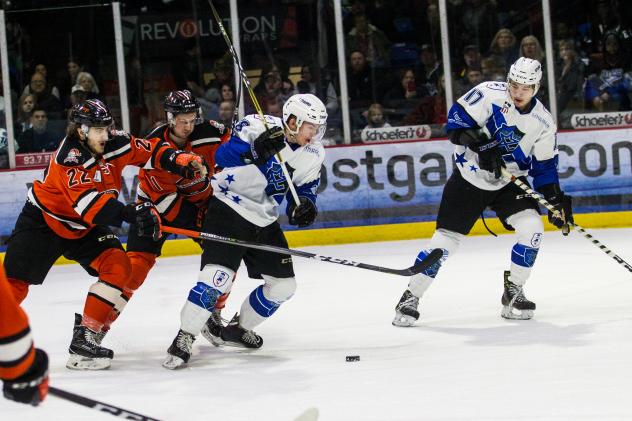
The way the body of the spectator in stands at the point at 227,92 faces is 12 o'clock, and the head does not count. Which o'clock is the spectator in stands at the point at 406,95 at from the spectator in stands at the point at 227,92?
the spectator in stands at the point at 406,95 is roughly at 9 o'clock from the spectator in stands at the point at 227,92.

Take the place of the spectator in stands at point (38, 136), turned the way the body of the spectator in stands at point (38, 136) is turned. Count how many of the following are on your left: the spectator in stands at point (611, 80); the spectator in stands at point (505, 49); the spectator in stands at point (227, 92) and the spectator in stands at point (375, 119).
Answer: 4

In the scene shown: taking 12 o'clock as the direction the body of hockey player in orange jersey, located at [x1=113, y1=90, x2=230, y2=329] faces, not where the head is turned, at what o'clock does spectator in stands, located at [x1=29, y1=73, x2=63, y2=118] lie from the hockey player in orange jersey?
The spectator in stands is roughly at 7 o'clock from the hockey player in orange jersey.

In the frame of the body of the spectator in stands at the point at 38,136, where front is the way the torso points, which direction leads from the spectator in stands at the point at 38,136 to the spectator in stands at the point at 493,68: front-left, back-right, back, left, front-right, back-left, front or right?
left

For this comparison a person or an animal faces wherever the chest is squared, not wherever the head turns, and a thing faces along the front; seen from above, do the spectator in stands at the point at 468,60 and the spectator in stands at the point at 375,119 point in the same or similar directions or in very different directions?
same or similar directions

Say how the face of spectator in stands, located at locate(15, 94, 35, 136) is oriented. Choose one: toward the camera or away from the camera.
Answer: toward the camera

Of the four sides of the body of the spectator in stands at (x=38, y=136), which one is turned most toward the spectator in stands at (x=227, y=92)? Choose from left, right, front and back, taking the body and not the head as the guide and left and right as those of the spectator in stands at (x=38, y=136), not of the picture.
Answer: left

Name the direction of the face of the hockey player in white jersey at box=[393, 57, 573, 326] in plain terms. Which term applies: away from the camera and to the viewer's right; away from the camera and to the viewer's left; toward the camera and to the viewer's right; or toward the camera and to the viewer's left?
toward the camera and to the viewer's left

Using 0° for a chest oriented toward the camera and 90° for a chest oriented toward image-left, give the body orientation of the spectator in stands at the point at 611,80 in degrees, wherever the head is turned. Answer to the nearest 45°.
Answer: approximately 0°

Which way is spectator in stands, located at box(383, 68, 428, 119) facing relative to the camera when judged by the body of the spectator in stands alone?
toward the camera

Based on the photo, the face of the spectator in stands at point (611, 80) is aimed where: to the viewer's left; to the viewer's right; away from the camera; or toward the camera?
toward the camera

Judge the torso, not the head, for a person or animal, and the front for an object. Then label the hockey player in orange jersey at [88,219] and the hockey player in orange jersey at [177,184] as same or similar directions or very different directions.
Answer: same or similar directions

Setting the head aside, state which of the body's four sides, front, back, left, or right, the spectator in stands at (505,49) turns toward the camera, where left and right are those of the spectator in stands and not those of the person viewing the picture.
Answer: front

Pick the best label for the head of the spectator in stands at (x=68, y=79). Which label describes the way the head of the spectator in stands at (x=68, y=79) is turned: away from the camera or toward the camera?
toward the camera

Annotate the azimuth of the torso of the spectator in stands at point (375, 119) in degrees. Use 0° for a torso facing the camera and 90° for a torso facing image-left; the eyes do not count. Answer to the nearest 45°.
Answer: approximately 0°

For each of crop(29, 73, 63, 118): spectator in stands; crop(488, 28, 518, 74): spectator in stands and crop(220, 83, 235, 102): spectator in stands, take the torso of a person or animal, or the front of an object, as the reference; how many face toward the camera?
3

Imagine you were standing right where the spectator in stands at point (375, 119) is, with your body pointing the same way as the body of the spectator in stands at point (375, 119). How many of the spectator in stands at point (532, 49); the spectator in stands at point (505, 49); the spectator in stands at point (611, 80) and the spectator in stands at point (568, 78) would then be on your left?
4

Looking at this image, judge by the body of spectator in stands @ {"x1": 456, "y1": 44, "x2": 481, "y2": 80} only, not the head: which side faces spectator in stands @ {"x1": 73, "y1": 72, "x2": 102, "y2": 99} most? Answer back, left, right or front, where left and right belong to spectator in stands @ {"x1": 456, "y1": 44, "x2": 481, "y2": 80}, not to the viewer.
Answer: right

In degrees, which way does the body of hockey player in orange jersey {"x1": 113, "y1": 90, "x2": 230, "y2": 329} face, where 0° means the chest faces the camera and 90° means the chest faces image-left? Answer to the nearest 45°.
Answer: approximately 315°
